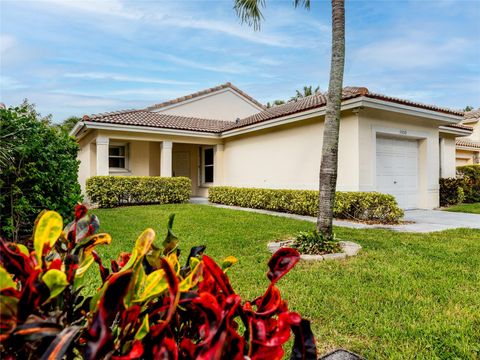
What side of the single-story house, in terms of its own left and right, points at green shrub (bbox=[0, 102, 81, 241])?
right

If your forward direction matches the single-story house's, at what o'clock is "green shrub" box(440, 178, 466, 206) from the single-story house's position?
The green shrub is roughly at 10 o'clock from the single-story house.

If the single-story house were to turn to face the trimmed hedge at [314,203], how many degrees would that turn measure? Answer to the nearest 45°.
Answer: approximately 45° to its right

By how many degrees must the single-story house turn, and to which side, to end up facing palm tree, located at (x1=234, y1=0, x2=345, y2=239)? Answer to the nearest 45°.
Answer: approximately 45° to its right

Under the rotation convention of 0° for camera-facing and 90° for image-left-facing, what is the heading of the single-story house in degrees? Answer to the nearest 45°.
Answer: approximately 315°

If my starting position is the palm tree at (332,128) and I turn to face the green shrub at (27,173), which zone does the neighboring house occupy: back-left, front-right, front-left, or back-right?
back-right

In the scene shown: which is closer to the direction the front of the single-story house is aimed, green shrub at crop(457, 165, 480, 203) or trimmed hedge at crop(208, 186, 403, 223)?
the trimmed hedge
